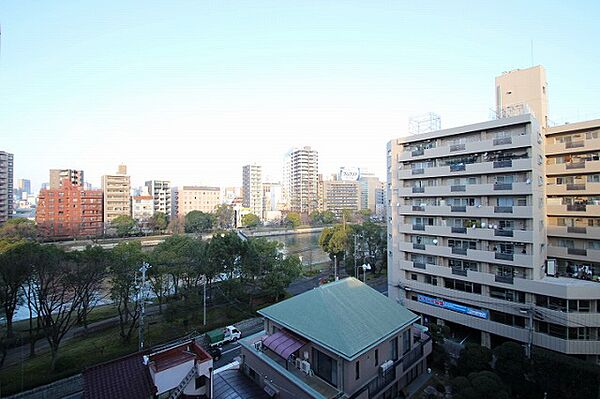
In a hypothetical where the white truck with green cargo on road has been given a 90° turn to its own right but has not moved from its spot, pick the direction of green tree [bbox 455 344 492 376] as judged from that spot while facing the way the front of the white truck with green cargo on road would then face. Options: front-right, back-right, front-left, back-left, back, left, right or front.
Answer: front

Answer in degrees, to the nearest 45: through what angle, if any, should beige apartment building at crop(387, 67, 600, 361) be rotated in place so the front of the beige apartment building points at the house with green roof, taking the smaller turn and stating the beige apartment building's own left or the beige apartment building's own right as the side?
0° — it already faces it

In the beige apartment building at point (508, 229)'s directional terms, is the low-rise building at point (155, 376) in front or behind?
in front

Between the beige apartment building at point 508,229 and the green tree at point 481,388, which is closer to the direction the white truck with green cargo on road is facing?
the beige apartment building

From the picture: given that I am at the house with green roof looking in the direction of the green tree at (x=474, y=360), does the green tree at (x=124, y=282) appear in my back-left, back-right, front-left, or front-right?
back-left

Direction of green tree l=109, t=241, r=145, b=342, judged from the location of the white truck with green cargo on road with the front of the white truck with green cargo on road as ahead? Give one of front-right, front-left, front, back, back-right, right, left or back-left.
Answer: back-left

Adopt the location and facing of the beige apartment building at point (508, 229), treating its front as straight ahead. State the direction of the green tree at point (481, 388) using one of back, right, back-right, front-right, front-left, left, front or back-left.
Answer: front-left

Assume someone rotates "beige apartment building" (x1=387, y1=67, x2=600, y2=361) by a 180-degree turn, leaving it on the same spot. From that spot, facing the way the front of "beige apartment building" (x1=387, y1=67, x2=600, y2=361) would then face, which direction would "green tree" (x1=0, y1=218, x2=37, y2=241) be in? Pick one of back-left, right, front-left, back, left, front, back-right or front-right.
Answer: back-left

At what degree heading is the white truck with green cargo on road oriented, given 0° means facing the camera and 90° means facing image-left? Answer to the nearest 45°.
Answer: approximately 225°

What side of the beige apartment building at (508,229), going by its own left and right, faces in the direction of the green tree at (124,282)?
front

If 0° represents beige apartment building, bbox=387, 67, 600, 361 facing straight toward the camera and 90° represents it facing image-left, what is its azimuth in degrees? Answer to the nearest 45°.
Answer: approximately 45°

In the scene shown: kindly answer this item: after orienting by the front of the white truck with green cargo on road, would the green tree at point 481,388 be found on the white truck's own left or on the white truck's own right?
on the white truck's own right

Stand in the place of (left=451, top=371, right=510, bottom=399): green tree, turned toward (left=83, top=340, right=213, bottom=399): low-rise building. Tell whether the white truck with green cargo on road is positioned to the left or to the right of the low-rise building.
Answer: right
